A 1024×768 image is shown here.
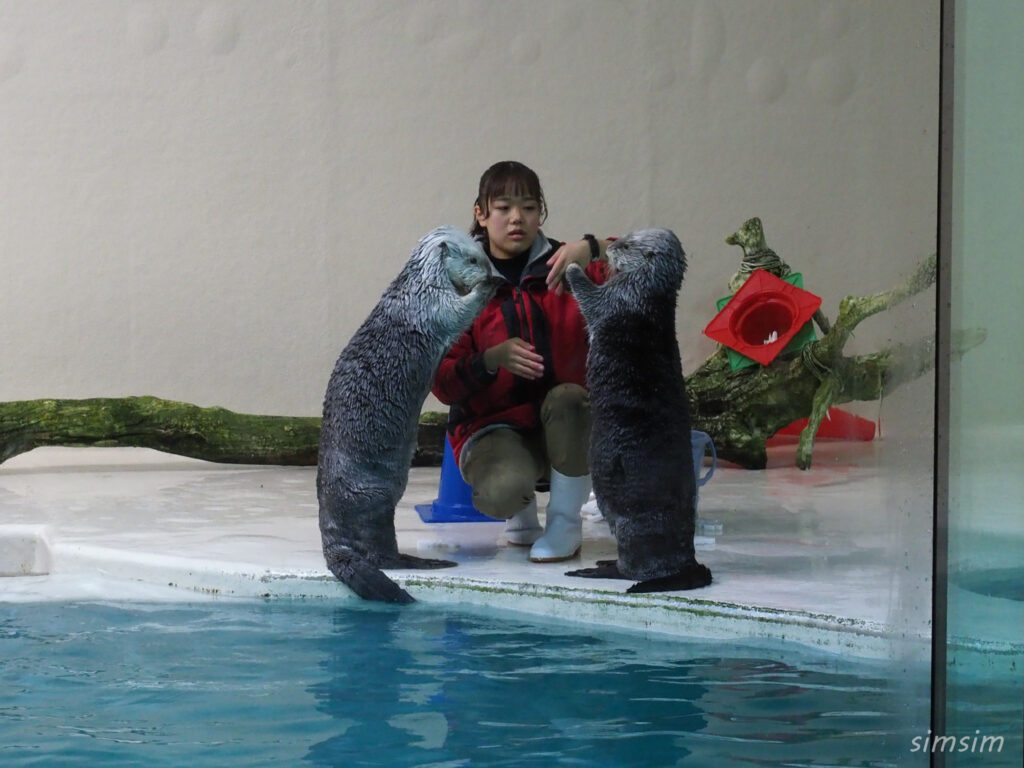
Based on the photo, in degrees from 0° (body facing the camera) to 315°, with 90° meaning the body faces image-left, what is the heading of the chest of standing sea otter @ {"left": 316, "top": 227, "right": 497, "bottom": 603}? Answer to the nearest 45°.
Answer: approximately 270°

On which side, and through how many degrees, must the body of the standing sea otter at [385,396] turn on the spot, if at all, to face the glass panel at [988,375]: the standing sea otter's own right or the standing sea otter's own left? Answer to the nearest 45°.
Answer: approximately 90° to the standing sea otter's own right

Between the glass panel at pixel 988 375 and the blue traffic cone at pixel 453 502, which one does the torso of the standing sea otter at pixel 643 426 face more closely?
the blue traffic cone

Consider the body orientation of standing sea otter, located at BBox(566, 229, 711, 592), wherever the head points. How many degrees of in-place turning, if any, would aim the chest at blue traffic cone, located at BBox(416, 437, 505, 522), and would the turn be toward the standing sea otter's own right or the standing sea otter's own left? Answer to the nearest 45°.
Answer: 0° — it already faces it

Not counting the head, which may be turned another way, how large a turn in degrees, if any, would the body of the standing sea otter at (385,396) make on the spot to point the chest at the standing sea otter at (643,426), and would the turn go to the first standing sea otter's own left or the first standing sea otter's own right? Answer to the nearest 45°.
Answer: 0° — it already faces it

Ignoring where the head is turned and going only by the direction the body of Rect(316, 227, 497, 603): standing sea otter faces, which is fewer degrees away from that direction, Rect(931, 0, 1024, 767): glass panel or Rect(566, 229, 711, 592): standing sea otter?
the standing sea otter

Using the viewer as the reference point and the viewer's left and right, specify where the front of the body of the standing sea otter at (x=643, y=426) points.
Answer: facing away from the viewer and to the left of the viewer
